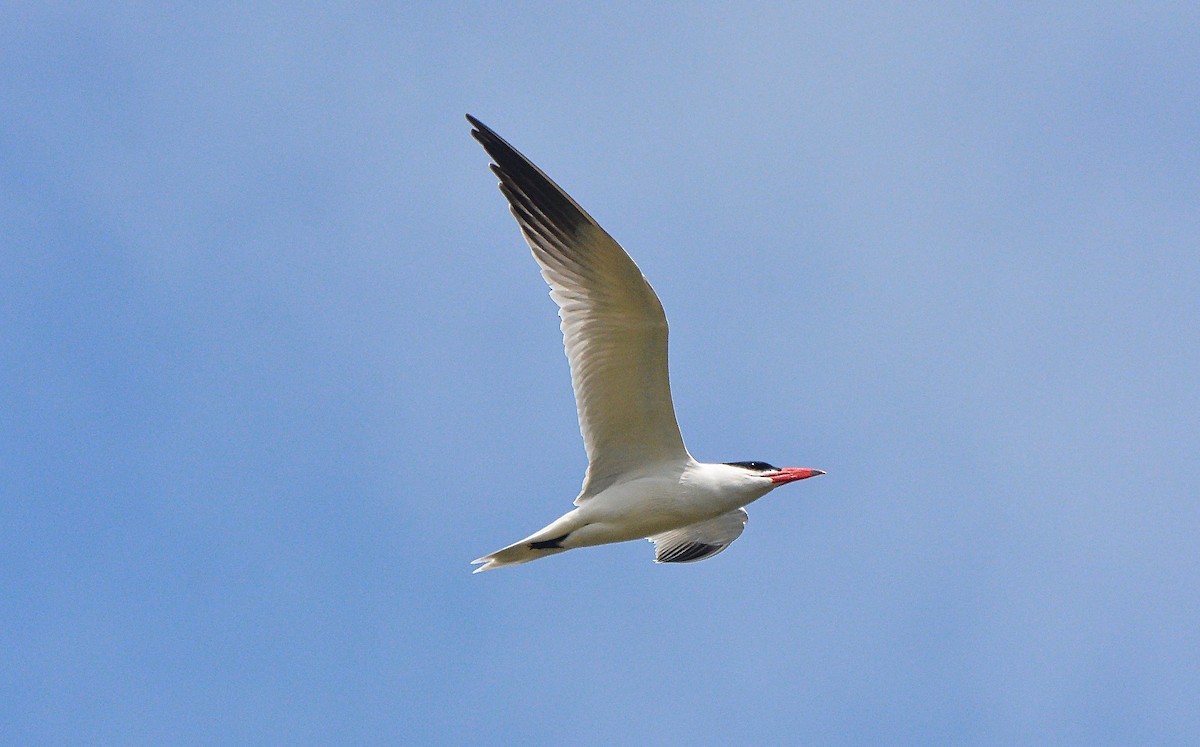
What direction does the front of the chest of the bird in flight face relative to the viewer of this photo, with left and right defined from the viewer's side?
facing to the right of the viewer
